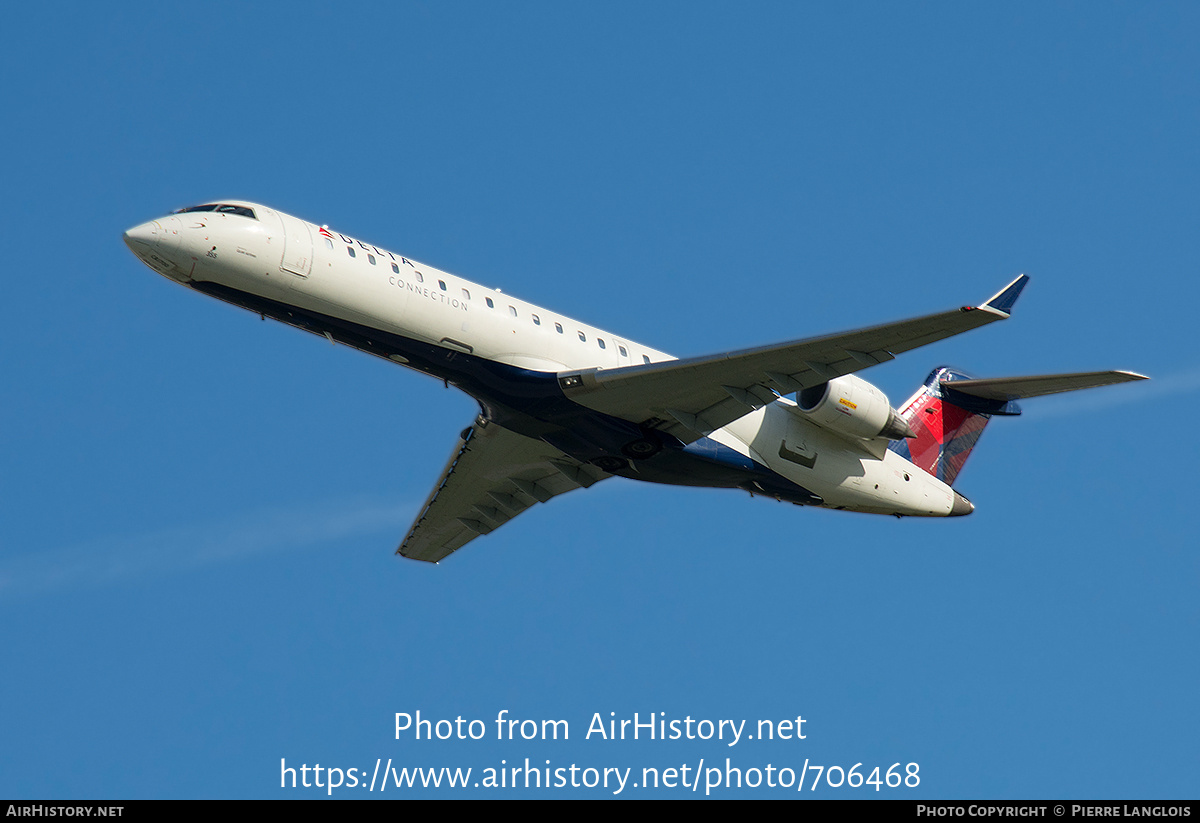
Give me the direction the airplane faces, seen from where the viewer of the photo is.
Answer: facing the viewer and to the left of the viewer
